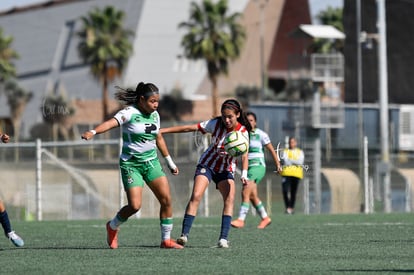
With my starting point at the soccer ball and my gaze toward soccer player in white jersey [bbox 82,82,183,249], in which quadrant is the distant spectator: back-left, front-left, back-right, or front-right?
back-right

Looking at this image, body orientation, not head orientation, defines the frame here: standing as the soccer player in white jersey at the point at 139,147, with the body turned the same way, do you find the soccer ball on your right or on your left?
on your left

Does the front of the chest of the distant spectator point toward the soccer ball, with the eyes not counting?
yes

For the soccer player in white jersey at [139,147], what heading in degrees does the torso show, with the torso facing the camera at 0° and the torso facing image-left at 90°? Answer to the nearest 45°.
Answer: approximately 315°

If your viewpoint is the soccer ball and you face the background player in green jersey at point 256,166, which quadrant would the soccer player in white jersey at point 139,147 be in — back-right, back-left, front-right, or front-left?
back-left

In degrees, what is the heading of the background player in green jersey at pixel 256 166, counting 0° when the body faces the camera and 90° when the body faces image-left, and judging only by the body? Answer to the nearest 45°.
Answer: approximately 45°

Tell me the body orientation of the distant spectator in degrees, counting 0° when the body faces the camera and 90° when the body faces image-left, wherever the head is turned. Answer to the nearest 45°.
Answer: approximately 0°

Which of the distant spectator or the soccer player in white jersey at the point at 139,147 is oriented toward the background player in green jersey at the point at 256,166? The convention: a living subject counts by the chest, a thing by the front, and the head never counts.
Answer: the distant spectator

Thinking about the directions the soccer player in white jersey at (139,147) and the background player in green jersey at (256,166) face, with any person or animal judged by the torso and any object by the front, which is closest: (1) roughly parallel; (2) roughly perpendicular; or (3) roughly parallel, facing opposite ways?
roughly perpendicular

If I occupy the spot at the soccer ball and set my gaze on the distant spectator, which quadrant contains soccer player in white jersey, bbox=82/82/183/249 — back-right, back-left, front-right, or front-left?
back-left

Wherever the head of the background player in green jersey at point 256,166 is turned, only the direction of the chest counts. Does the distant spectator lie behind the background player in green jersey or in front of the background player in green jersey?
behind
